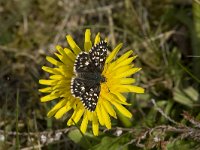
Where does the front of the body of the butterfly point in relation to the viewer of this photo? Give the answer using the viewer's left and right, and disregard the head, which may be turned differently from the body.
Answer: facing to the right of the viewer
